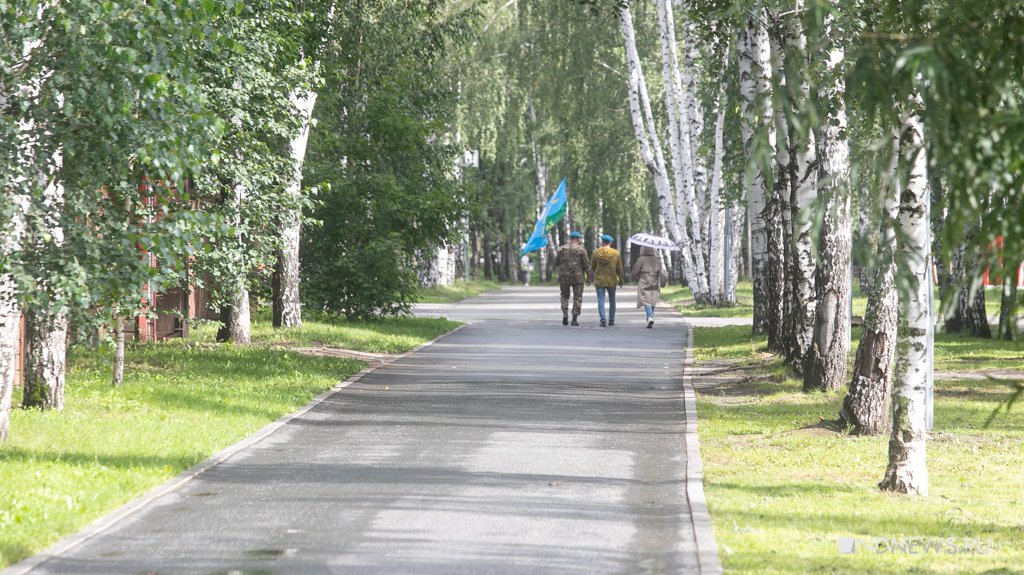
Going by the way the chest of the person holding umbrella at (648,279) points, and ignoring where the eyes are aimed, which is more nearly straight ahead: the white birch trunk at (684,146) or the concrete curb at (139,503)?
the white birch trunk

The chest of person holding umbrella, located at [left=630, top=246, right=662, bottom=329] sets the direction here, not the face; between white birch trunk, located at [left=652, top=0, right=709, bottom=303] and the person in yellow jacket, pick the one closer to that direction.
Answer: the white birch trunk

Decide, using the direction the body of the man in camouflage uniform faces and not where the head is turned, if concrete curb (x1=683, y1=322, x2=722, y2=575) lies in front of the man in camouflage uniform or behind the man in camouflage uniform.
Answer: behind

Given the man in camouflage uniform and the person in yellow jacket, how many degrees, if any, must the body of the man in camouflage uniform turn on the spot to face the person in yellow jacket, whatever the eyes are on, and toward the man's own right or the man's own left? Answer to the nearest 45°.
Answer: approximately 90° to the man's own right

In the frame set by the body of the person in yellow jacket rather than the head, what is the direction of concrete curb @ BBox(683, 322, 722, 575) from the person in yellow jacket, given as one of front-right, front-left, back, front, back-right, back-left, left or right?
back

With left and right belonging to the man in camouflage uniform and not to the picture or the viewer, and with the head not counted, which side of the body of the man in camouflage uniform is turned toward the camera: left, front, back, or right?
back

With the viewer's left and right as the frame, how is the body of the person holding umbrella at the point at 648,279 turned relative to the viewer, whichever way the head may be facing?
facing away from the viewer

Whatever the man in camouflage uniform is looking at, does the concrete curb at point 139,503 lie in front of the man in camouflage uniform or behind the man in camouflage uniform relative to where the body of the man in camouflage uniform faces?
behind

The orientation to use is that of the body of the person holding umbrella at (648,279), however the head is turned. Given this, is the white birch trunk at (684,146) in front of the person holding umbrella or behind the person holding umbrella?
in front

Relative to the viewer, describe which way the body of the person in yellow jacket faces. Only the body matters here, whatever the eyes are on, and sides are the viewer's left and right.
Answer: facing away from the viewer
